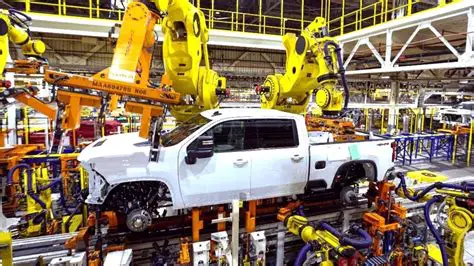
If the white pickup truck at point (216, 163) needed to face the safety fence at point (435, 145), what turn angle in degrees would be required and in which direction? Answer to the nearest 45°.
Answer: approximately 180°

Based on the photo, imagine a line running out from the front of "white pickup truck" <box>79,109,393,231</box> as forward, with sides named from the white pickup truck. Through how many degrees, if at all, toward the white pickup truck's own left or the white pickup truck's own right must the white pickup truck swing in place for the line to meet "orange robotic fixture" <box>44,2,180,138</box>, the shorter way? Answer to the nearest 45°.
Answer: approximately 45° to the white pickup truck's own right

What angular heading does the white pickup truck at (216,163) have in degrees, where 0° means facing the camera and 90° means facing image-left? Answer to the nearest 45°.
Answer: approximately 45°

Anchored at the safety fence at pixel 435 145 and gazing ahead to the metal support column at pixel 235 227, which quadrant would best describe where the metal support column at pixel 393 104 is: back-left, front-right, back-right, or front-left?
back-right

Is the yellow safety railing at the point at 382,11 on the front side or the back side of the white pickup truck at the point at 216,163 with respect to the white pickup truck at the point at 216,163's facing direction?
on the back side

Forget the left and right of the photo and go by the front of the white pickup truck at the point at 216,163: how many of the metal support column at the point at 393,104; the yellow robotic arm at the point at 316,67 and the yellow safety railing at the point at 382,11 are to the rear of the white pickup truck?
3

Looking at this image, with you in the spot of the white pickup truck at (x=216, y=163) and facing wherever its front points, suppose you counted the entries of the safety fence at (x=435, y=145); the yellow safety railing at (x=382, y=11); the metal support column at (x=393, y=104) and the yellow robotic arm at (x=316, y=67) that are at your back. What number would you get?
4

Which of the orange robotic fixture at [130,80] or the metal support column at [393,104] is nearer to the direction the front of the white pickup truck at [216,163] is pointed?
the orange robotic fixture

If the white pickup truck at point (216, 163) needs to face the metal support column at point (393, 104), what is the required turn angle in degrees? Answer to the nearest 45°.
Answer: approximately 180°
